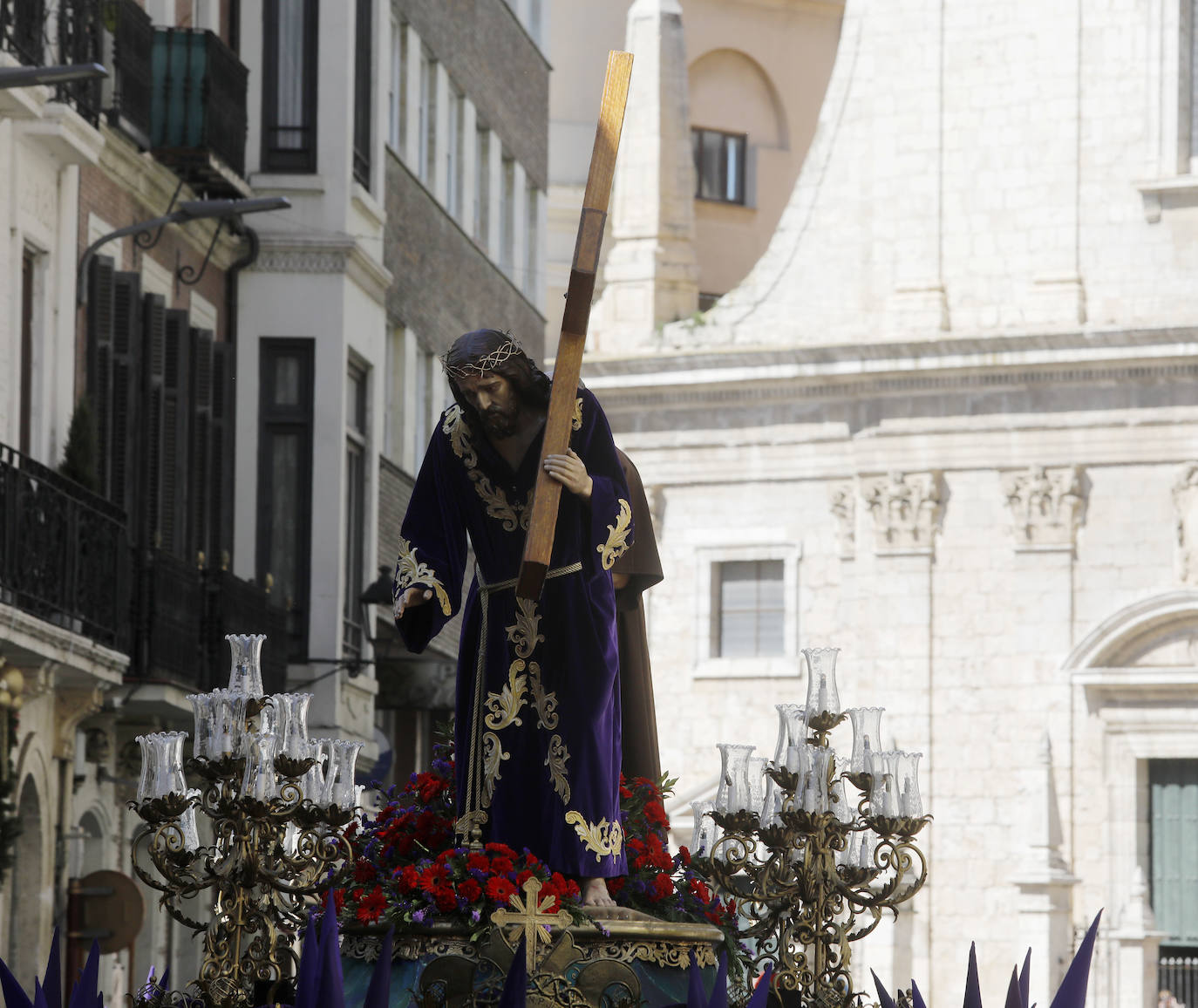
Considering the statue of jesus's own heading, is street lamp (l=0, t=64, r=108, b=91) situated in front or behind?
behind

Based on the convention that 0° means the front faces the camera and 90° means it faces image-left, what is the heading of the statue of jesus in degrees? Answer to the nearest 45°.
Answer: approximately 0°
